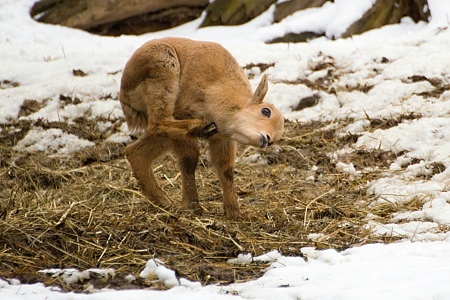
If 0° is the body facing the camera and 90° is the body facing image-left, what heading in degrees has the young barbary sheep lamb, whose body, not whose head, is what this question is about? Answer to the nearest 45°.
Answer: approximately 270°

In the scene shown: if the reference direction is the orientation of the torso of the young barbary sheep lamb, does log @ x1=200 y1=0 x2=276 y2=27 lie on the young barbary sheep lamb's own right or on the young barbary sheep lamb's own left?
on the young barbary sheep lamb's own left

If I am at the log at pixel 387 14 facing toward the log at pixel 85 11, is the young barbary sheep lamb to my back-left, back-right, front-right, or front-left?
front-left

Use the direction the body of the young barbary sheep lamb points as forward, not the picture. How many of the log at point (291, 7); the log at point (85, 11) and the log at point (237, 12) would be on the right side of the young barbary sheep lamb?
0

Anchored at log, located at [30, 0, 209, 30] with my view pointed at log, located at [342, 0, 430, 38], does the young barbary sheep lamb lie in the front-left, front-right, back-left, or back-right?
front-right

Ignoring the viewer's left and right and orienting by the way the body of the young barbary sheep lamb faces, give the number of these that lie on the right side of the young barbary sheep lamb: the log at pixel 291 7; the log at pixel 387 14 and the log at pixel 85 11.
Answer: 0

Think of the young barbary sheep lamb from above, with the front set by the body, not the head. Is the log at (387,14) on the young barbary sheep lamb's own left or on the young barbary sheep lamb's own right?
on the young barbary sheep lamb's own left

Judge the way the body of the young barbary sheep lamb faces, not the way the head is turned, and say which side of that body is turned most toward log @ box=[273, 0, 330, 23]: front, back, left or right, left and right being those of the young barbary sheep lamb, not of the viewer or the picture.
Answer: left

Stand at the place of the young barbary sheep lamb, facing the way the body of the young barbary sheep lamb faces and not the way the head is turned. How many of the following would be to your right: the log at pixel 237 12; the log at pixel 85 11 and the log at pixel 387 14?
0
